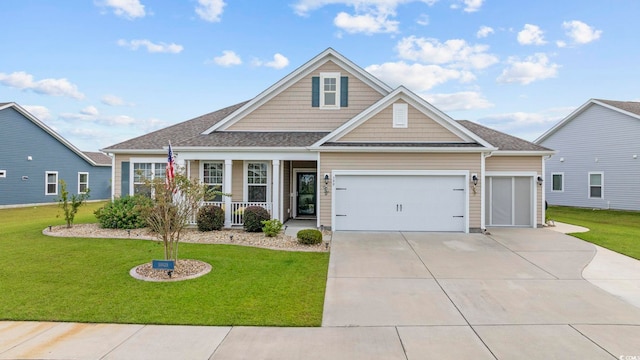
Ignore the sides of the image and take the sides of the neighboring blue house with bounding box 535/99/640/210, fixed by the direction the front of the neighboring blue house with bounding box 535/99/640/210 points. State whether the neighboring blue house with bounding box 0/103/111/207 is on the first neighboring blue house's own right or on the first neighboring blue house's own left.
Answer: on the first neighboring blue house's own right

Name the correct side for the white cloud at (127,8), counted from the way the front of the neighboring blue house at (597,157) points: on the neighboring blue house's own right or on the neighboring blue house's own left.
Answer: on the neighboring blue house's own right

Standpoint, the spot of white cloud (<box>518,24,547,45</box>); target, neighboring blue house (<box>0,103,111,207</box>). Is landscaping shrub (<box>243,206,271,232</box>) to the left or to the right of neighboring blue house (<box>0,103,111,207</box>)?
left

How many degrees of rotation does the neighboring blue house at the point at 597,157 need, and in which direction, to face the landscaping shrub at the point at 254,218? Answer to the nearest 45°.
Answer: approximately 90° to its right

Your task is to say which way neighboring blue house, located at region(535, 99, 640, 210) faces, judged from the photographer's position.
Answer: facing the viewer and to the right of the viewer

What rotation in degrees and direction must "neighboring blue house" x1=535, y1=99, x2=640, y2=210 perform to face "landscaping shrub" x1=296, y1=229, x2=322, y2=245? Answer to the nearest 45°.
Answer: approximately 45° to its right

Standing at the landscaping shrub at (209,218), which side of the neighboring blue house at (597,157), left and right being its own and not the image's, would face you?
right
